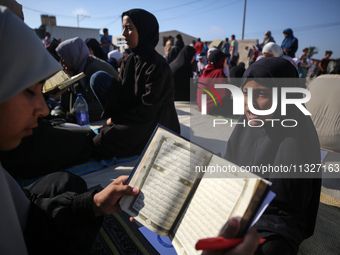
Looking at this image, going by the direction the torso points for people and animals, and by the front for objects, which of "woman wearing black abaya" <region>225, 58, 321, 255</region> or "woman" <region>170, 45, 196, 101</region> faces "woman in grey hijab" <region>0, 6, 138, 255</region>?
the woman wearing black abaya

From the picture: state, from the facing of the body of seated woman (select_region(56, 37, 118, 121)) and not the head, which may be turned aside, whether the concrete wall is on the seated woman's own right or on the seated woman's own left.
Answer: on the seated woman's own right

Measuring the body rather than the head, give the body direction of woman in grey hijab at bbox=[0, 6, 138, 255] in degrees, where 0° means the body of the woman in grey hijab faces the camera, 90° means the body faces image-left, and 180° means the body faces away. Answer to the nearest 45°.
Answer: approximately 270°

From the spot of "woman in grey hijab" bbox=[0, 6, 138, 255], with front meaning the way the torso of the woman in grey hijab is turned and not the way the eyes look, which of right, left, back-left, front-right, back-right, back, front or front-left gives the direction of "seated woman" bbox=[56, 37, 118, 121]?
left

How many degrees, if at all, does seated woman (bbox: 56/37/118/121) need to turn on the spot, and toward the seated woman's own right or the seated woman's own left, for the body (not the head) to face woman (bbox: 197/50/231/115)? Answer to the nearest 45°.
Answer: approximately 180°

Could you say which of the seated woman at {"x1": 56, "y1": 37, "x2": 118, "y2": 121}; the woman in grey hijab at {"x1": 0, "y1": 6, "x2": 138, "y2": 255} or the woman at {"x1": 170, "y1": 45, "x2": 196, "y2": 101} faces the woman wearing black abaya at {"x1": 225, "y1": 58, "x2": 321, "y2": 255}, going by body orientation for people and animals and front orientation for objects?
the woman in grey hijab

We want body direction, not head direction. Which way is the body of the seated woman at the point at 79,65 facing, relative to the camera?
to the viewer's left

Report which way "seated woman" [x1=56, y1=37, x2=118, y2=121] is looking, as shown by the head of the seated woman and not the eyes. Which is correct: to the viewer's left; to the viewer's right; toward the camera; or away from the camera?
to the viewer's left

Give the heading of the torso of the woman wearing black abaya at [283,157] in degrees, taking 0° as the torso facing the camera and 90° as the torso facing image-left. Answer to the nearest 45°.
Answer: approximately 45°
